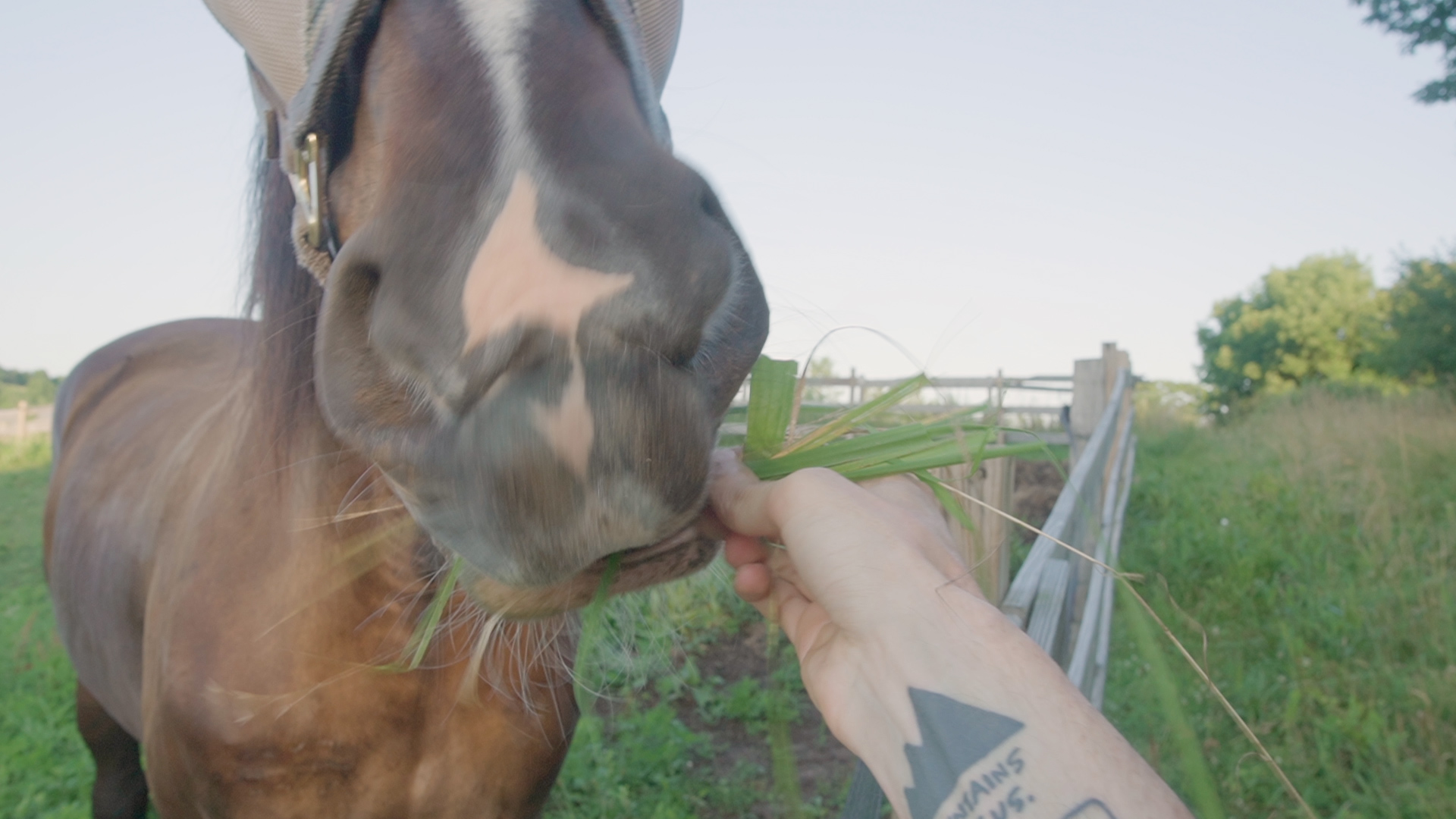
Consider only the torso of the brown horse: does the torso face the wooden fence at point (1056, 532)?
no

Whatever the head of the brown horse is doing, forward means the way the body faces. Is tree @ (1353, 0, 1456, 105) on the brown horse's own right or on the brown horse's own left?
on the brown horse's own left

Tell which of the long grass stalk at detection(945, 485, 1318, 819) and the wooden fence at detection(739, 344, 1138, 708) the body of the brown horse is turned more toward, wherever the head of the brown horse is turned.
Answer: the long grass stalk

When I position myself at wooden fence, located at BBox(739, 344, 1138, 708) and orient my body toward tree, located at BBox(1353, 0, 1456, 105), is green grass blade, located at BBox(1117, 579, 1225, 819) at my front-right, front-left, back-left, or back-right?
back-right

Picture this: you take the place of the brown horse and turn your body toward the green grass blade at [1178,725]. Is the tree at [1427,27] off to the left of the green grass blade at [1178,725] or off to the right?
left

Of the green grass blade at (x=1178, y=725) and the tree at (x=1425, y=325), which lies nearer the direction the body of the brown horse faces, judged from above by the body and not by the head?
the green grass blade

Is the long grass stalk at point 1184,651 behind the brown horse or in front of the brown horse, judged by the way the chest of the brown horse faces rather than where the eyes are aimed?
in front

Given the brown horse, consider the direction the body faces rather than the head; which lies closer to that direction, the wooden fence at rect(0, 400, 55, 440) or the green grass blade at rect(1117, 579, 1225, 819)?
the green grass blade

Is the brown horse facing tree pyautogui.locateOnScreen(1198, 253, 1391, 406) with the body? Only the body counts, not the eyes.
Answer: no

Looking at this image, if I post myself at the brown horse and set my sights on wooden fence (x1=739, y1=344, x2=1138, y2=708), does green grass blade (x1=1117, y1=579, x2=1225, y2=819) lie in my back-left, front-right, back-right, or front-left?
front-right

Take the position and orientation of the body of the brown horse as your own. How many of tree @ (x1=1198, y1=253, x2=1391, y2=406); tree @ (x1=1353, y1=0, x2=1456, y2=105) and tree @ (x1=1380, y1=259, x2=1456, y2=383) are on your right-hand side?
0

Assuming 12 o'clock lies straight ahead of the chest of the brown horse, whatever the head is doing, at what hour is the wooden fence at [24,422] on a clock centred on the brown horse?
The wooden fence is roughly at 7 o'clock from the brown horse.

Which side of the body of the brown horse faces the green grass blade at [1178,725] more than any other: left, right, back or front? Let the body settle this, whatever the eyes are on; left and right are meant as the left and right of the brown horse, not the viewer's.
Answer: front
